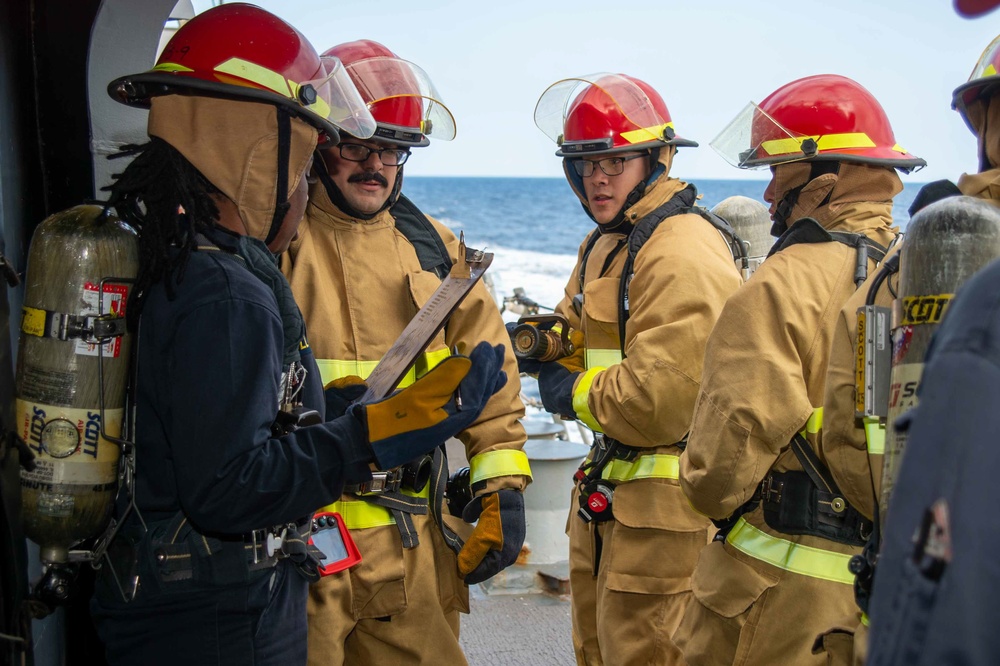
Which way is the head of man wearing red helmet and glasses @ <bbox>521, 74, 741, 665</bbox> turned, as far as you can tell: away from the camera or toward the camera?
toward the camera

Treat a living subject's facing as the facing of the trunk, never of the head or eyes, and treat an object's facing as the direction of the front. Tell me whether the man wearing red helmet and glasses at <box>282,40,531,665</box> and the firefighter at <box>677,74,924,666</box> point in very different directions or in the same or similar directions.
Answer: very different directions

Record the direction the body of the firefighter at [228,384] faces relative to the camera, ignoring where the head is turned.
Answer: to the viewer's right

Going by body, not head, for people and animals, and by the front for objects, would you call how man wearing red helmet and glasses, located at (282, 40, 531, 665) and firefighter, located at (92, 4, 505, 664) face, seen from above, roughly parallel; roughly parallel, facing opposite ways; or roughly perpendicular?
roughly perpendicular

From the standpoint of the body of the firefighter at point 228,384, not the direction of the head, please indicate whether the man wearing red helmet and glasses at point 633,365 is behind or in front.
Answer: in front

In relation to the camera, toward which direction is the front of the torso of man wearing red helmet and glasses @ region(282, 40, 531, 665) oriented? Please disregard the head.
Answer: toward the camera

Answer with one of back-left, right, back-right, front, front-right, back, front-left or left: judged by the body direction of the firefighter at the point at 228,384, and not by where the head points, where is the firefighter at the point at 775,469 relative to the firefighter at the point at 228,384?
front

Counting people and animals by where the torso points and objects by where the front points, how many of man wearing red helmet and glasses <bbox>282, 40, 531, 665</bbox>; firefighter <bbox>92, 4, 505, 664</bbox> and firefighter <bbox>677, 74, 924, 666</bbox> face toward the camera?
1

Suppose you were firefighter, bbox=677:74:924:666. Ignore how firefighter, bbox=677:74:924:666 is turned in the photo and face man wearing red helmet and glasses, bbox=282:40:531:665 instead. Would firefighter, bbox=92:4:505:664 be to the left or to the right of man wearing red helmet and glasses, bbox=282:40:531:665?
left

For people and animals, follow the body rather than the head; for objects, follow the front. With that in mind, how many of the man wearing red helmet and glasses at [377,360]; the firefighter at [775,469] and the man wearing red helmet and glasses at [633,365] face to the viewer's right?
0

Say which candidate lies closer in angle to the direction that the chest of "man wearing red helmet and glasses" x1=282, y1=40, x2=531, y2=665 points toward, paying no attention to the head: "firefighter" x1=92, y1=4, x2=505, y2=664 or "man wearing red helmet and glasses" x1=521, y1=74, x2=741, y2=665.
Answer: the firefighter

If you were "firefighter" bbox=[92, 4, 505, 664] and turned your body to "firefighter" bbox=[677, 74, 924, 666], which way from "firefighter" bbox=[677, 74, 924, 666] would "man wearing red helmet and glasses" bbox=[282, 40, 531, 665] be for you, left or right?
left

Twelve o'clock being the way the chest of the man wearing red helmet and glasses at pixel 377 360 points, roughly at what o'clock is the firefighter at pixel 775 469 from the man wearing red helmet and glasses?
The firefighter is roughly at 10 o'clock from the man wearing red helmet and glasses.

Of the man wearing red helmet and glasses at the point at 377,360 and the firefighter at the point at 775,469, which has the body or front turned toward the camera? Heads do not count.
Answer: the man wearing red helmet and glasses

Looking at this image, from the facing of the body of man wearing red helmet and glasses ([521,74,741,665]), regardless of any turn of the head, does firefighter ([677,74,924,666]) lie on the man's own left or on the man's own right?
on the man's own left

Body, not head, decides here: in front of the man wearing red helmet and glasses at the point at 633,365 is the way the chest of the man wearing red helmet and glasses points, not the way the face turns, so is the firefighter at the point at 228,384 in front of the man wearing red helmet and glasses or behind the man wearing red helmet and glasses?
in front

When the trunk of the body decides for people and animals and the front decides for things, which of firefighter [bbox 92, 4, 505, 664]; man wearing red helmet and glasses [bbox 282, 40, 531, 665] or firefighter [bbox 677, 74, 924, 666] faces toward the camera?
the man wearing red helmet and glasses

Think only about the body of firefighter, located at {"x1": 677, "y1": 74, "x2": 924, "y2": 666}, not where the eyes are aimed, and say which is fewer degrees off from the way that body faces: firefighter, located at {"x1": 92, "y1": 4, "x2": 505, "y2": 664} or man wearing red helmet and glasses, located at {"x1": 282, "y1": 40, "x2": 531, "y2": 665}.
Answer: the man wearing red helmet and glasses
